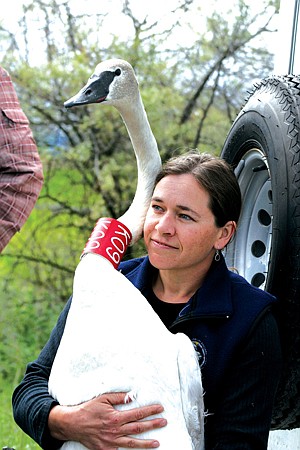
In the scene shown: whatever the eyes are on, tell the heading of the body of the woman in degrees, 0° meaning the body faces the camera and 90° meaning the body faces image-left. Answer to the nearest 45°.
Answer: approximately 45°
